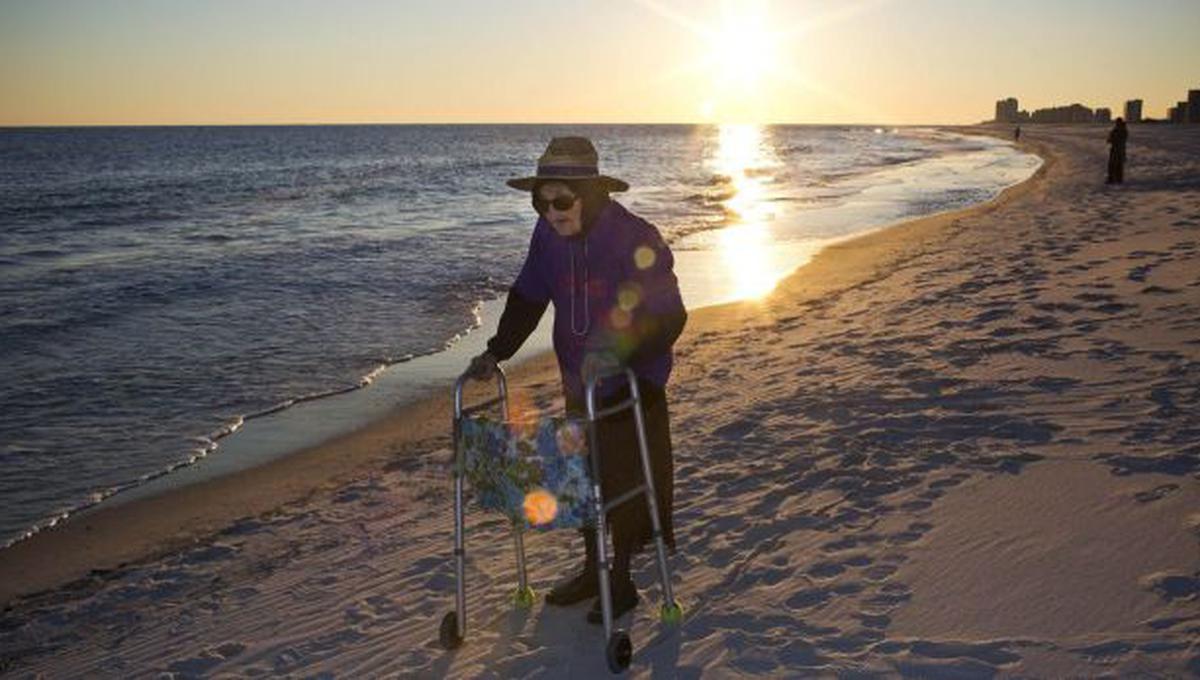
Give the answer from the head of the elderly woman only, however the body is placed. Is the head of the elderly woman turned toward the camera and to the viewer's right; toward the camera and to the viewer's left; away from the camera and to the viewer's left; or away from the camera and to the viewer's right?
toward the camera and to the viewer's left

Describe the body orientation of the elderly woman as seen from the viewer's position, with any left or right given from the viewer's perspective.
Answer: facing the viewer and to the left of the viewer

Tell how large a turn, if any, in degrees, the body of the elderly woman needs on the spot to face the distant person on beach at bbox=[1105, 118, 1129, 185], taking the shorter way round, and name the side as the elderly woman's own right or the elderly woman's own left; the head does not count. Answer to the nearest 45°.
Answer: approximately 180°
